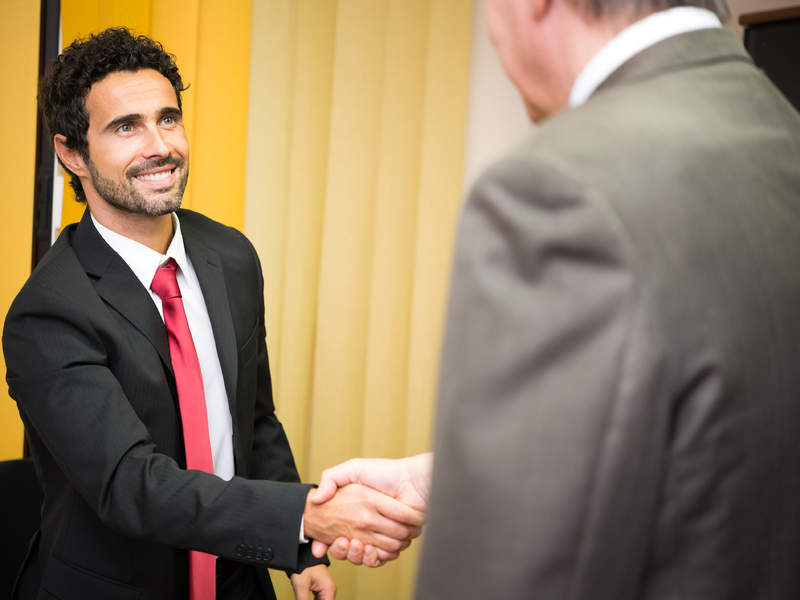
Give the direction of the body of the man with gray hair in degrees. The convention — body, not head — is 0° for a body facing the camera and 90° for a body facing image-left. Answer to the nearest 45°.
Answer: approximately 135°

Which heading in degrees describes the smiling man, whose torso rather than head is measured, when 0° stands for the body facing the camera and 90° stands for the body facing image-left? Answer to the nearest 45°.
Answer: approximately 315°

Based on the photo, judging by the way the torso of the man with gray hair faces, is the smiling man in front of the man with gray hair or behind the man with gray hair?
in front

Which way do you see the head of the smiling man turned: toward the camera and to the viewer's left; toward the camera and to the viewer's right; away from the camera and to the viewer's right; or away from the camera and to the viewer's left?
toward the camera and to the viewer's right

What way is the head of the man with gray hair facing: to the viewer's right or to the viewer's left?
to the viewer's left

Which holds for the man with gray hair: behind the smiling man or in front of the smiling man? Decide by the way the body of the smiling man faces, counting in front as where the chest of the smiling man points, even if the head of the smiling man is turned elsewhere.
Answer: in front

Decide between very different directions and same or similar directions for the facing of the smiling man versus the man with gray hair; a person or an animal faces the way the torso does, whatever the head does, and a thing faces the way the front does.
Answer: very different directions
